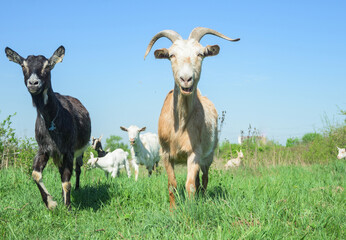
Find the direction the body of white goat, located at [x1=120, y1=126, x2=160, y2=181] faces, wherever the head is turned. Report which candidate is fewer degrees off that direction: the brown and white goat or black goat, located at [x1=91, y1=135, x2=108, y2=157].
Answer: the brown and white goat

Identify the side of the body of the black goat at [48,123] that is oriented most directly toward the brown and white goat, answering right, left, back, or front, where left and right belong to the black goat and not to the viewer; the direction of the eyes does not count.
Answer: left

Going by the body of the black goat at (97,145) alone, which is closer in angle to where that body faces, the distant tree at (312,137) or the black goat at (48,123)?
the black goat

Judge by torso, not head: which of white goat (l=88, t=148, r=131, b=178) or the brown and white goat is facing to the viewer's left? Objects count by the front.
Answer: the white goat

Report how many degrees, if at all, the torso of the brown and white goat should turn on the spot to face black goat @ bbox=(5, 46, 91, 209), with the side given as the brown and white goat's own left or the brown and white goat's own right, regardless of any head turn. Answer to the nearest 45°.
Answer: approximately 90° to the brown and white goat's own right

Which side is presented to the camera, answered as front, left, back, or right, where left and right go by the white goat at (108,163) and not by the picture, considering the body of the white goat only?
left

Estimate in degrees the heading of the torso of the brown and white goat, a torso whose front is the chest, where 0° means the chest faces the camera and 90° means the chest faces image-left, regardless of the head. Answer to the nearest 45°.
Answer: approximately 0°

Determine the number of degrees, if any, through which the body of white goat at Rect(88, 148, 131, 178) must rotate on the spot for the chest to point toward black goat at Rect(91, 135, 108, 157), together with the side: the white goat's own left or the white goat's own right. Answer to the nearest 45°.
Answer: approximately 90° to the white goat's own right

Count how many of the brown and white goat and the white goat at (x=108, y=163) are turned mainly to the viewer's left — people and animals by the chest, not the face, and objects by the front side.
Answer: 1

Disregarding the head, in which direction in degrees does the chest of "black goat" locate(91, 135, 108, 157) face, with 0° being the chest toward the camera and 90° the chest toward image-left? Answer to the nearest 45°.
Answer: approximately 45°

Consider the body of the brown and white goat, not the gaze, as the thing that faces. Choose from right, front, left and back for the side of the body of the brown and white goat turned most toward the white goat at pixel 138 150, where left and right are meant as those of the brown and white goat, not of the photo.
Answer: back

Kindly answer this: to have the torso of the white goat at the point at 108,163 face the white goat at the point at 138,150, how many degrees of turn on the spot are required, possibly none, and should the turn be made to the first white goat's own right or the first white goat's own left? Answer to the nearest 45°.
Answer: approximately 180°

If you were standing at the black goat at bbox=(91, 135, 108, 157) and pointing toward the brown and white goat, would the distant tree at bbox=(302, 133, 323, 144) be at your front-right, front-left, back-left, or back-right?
back-left

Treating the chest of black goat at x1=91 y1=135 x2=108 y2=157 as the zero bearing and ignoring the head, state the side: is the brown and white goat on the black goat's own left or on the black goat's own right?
on the black goat's own left

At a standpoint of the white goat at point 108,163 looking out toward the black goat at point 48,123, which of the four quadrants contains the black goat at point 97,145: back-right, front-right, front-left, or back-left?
back-right
